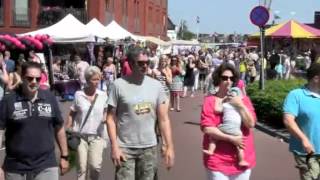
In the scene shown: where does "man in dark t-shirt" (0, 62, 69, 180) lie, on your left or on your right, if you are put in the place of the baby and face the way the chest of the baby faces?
on your right

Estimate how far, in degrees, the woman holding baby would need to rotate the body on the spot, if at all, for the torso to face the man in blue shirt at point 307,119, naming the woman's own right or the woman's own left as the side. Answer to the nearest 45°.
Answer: approximately 135° to the woman's own left

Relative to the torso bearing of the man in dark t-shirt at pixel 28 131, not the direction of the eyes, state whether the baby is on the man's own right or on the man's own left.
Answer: on the man's own left

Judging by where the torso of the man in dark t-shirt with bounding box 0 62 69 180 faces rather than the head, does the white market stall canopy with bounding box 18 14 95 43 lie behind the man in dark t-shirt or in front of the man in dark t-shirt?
behind

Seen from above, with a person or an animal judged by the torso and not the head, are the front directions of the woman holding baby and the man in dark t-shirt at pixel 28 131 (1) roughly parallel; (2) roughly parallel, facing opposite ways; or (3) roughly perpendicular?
roughly parallel

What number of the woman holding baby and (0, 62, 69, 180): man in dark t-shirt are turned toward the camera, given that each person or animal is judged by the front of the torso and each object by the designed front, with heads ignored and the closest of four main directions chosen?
2

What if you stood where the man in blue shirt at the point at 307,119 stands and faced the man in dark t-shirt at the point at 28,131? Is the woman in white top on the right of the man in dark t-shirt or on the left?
right

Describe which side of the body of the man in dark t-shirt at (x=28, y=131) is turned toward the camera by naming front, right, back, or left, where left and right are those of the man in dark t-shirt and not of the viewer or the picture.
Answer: front
